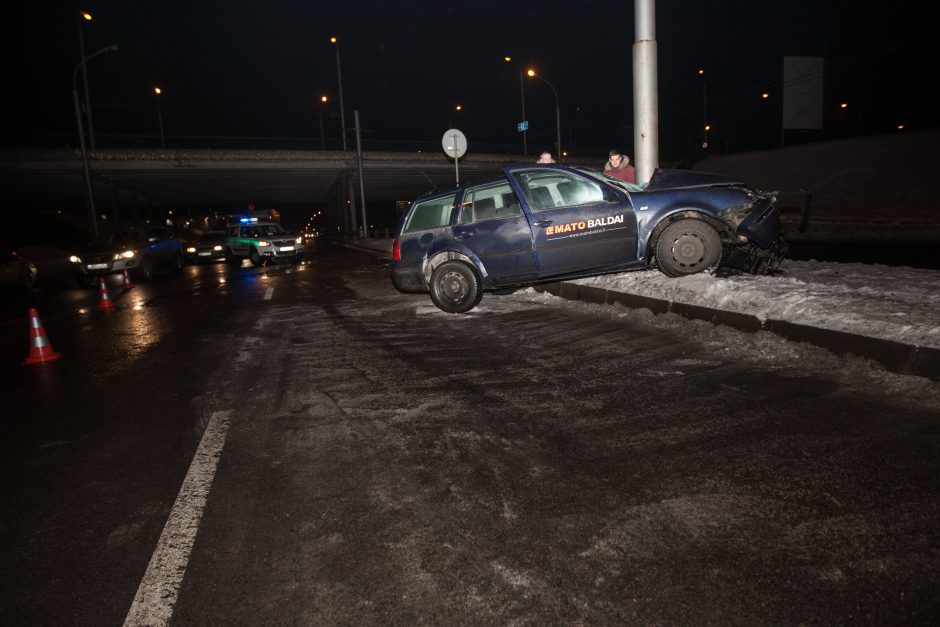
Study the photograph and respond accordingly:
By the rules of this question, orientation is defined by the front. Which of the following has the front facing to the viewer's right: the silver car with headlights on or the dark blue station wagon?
the dark blue station wagon

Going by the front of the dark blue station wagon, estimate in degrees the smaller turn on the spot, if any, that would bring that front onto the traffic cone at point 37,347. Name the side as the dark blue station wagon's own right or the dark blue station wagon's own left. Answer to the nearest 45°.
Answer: approximately 180°

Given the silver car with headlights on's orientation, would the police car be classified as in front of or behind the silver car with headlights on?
behind

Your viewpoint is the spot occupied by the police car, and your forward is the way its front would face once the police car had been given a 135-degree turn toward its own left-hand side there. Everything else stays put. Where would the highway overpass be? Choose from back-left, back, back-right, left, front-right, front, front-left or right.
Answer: front

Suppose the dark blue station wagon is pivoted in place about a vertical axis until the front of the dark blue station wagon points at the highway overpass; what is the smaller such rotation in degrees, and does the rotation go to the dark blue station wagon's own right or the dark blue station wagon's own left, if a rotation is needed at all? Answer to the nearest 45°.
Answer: approximately 135° to the dark blue station wagon's own left

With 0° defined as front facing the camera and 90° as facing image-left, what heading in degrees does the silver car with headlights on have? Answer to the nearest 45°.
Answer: approximately 45°

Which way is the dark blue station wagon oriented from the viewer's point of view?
to the viewer's right

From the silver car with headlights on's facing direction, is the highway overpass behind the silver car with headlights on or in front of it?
behind

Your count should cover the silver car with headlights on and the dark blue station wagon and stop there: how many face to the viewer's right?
1

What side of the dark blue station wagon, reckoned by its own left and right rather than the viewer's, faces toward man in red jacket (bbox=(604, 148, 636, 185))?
left
